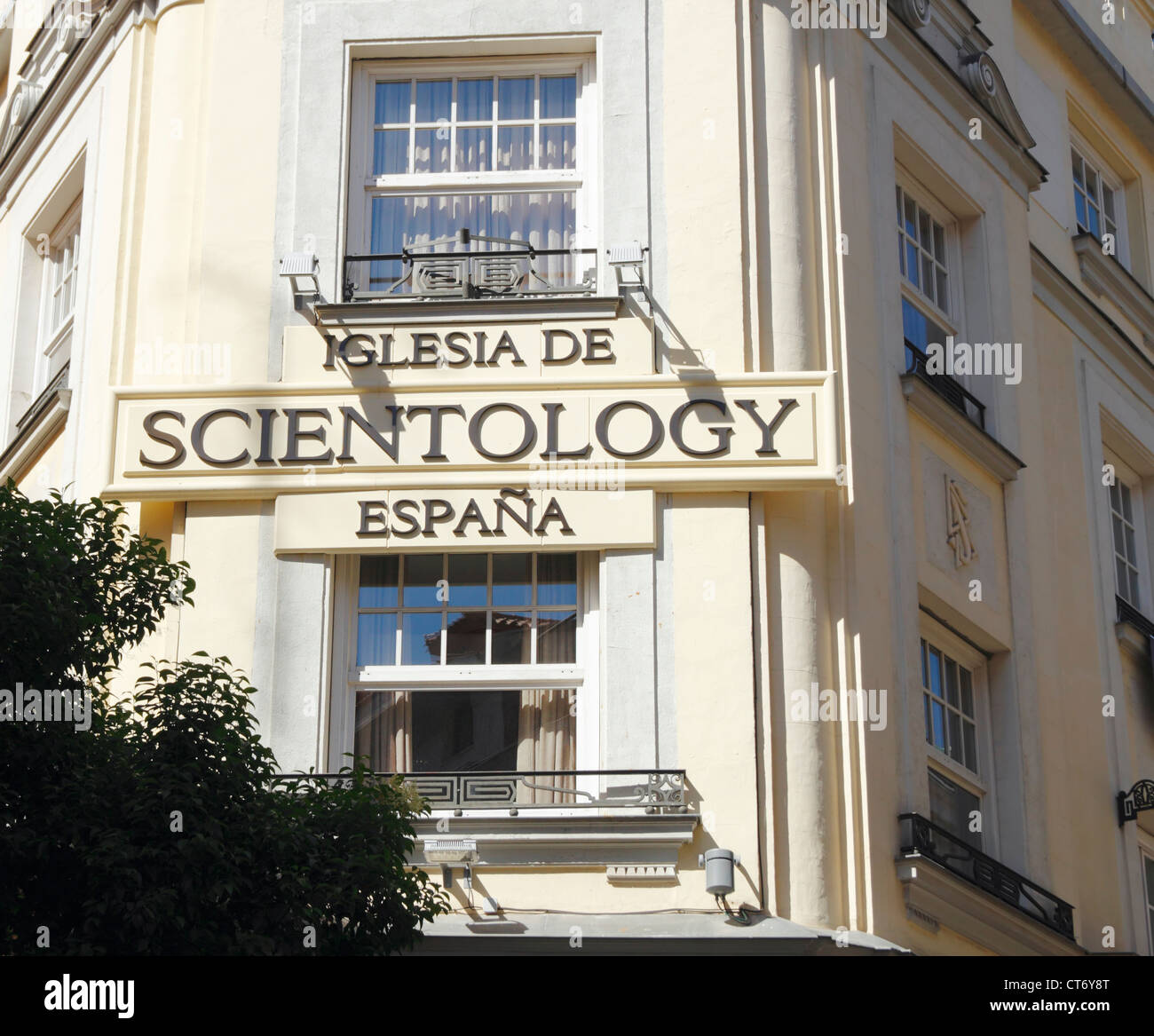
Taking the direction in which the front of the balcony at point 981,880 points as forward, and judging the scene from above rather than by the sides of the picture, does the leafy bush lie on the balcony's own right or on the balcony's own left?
on the balcony's own right

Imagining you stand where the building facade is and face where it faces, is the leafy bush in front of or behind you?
in front

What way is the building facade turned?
toward the camera
